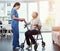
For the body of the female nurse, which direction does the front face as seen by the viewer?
to the viewer's right
